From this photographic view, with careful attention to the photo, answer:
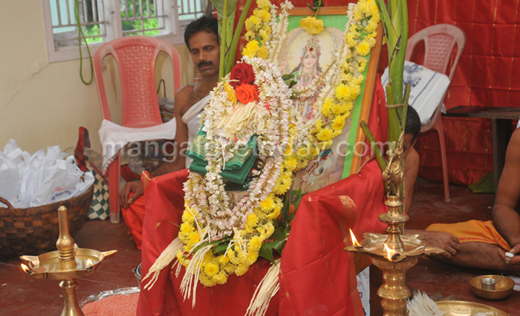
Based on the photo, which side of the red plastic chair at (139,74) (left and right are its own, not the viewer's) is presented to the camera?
front

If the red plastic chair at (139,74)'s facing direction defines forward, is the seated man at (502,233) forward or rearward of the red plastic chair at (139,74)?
forward

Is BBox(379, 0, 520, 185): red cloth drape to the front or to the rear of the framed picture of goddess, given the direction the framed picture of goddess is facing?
to the rear

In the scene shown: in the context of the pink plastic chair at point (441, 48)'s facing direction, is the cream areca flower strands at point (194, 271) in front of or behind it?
in front

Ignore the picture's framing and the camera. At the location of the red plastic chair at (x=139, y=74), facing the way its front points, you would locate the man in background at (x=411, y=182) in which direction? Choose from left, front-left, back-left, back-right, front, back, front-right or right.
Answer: front-left

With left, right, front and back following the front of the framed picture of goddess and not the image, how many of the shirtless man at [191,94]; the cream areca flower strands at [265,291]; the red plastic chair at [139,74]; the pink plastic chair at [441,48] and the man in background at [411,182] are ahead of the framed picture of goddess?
1

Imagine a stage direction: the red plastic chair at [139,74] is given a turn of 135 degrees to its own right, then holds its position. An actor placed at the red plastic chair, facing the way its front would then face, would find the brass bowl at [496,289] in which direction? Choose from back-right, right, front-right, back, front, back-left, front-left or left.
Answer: back

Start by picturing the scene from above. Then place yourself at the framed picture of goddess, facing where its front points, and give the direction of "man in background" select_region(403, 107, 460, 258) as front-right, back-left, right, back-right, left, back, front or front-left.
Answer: back-left

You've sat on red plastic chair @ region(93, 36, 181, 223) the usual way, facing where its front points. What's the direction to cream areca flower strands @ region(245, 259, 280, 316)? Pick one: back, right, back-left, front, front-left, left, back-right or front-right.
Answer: front

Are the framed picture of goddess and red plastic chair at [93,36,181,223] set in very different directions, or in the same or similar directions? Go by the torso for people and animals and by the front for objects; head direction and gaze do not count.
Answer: same or similar directions

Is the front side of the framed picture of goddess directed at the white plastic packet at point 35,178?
no

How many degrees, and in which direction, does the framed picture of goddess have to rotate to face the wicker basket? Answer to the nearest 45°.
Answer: approximately 90° to its right

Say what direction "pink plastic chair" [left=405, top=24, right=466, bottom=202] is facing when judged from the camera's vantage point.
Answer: facing the viewer and to the left of the viewer

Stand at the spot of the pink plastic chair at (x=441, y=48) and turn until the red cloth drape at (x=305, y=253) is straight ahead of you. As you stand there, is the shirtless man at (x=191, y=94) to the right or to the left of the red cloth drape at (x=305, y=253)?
right
